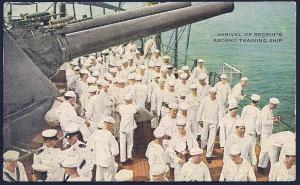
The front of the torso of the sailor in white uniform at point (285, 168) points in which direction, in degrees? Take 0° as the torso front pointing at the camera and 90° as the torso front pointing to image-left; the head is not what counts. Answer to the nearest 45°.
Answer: approximately 45°

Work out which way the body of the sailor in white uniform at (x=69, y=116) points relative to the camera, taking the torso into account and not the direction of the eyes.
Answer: to the viewer's right

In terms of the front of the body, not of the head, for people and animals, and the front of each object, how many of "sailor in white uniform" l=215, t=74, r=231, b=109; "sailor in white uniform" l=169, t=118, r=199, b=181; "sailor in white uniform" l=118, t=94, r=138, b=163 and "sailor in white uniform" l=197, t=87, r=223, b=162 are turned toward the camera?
3

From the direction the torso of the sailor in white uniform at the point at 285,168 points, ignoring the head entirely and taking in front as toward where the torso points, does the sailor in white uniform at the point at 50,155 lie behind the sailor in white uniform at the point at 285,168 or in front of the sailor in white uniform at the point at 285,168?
in front

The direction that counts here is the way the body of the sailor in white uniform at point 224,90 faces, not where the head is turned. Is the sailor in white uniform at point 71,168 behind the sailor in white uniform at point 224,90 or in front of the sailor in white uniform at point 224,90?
in front
